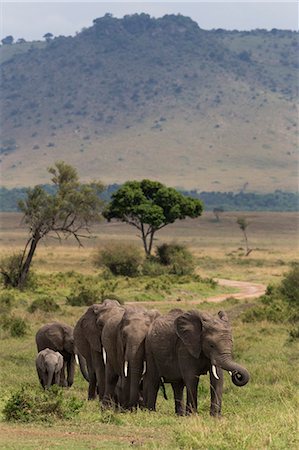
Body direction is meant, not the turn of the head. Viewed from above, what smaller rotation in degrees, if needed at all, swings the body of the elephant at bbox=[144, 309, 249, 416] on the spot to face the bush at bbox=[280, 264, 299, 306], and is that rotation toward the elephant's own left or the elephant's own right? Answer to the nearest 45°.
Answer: approximately 135° to the elephant's own left

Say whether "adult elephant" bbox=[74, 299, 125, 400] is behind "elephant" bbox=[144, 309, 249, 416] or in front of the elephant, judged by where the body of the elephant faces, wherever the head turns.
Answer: behind

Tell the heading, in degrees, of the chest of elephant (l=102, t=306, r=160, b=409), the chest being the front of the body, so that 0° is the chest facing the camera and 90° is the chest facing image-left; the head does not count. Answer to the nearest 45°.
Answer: approximately 315°

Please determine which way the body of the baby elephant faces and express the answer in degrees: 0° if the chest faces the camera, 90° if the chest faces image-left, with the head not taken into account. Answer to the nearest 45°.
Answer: approximately 0°

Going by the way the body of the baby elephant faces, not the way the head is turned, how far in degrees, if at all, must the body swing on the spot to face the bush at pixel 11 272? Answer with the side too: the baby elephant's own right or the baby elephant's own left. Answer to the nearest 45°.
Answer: approximately 180°

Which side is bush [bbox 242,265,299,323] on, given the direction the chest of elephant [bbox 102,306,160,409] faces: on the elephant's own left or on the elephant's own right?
on the elephant's own left

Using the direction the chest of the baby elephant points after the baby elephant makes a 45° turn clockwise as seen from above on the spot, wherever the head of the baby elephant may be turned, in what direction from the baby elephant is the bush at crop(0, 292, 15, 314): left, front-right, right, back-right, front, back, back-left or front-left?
back-right

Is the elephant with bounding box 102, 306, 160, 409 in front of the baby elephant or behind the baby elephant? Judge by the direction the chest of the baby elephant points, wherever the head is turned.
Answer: in front

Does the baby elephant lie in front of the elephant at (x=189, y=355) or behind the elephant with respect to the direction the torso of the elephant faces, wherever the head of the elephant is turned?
behind
